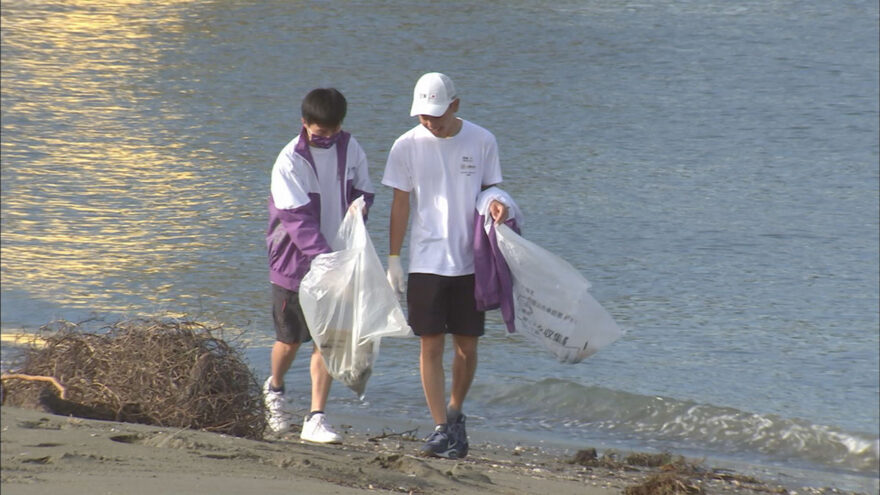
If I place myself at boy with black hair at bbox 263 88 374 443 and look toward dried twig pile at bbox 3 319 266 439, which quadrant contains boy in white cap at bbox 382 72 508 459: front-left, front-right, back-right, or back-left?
back-left

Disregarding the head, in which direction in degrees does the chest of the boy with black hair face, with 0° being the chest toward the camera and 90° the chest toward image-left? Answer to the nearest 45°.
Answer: approximately 315°

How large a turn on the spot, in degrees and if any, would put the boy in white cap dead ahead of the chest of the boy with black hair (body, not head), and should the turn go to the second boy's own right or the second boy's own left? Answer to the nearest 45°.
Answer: approximately 45° to the second boy's own left

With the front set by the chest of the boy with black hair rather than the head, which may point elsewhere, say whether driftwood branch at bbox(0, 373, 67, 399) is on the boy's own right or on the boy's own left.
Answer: on the boy's own right

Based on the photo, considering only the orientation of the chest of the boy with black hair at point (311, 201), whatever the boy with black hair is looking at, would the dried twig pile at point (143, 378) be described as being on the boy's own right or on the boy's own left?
on the boy's own right

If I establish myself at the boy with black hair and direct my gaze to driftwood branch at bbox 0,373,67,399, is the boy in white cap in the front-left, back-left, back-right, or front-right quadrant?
back-left
